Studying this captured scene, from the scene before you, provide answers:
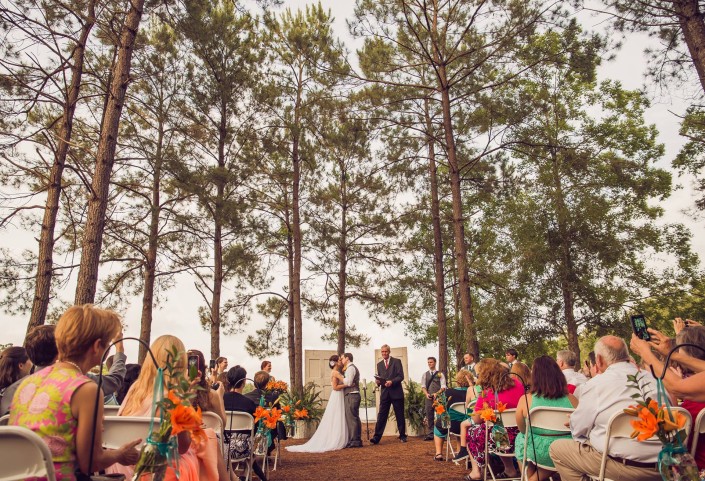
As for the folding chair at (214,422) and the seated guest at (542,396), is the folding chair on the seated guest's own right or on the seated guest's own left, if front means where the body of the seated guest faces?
on the seated guest's own left

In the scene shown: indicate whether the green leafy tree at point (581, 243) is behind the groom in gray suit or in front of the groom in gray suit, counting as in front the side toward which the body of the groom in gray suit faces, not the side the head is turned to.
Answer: behind

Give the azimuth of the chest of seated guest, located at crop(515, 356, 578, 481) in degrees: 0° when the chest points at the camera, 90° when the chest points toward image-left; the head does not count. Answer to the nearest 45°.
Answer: approximately 180°

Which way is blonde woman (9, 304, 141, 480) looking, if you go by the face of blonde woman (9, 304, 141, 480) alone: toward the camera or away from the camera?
away from the camera

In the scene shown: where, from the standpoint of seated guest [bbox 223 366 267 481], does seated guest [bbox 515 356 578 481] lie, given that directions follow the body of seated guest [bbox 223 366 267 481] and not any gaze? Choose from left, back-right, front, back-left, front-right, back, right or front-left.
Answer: right

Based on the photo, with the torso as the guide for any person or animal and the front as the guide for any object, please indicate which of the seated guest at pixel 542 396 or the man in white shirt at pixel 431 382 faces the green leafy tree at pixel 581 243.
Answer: the seated guest

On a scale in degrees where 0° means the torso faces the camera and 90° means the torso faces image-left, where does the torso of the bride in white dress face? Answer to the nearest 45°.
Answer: approximately 270°

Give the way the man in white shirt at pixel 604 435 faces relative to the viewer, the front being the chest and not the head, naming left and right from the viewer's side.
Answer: facing away from the viewer and to the left of the viewer

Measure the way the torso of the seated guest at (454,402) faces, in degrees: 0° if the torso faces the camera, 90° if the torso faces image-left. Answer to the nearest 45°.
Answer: approximately 135°

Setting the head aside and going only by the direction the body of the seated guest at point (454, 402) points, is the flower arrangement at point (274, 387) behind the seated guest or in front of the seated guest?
in front

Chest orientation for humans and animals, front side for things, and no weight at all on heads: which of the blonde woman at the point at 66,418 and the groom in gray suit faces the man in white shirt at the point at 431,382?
the blonde woman

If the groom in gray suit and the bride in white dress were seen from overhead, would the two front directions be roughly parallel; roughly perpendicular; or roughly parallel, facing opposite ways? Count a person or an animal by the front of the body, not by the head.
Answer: roughly parallel, facing opposite ways

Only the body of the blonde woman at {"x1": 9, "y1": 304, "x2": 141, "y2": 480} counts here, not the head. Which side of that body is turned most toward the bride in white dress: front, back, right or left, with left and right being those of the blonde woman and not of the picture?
front

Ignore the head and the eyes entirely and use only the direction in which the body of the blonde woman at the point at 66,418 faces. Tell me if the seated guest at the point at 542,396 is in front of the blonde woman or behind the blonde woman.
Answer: in front

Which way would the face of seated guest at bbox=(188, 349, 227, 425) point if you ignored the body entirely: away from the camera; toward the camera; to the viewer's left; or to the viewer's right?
away from the camera

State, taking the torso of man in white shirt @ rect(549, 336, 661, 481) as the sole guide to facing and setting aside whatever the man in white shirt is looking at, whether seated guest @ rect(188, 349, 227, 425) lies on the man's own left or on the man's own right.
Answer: on the man's own left

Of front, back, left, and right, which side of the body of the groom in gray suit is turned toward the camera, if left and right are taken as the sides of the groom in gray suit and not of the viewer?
left

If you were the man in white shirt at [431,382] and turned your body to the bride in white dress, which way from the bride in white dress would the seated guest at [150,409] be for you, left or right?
left

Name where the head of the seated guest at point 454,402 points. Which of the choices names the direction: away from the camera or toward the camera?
away from the camera
